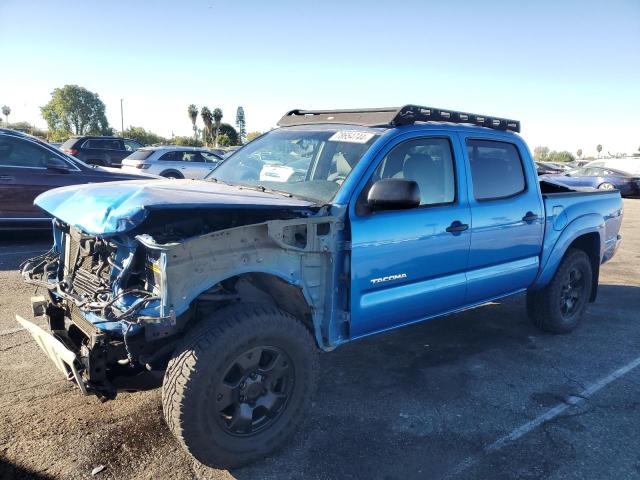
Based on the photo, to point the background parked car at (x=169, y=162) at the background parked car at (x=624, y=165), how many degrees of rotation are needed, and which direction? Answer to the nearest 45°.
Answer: approximately 45° to its right

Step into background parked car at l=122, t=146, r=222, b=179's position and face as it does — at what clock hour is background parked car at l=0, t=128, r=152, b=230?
background parked car at l=0, t=128, r=152, b=230 is roughly at 5 o'clock from background parked car at l=122, t=146, r=222, b=179.

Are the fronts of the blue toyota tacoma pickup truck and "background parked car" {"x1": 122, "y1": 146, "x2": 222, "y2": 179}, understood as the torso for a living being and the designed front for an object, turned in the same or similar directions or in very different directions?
very different directions

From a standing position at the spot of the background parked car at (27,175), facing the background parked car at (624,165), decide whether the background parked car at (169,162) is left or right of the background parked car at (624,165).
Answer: left

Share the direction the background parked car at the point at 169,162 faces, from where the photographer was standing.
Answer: facing away from the viewer and to the right of the viewer

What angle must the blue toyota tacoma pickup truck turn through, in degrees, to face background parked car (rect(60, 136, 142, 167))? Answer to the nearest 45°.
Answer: approximately 90° to its right

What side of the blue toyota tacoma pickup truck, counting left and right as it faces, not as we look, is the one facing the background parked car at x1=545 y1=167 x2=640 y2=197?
back

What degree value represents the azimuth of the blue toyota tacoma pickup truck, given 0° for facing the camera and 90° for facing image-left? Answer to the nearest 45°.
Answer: approximately 45°

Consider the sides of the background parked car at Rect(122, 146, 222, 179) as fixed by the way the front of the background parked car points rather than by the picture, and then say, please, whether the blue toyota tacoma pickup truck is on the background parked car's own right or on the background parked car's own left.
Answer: on the background parked car's own right
